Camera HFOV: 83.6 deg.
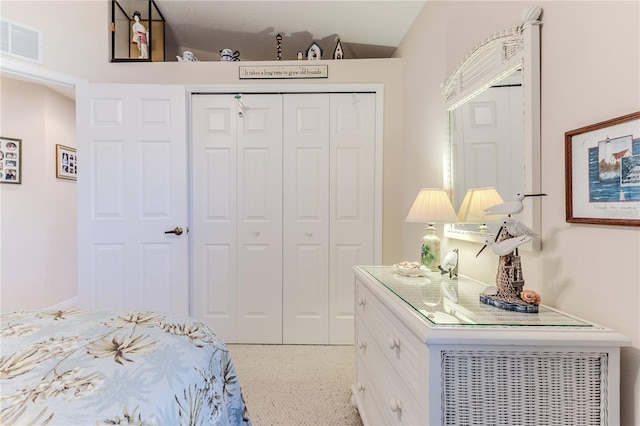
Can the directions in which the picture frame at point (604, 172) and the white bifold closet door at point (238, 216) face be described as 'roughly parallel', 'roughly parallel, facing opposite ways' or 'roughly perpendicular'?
roughly perpendicular

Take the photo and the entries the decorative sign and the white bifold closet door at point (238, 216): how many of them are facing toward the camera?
2

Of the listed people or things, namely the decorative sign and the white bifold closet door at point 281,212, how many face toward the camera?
2

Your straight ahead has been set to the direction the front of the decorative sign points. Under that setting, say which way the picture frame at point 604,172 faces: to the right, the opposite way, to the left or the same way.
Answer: to the right

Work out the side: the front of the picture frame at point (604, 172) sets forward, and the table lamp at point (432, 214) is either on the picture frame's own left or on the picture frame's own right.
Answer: on the picture frame's own right

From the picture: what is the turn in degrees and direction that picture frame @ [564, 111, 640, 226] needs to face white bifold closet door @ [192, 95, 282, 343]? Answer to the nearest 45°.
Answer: approximately 45° to its right

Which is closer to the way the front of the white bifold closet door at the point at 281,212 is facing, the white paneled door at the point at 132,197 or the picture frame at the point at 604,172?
the picture frame

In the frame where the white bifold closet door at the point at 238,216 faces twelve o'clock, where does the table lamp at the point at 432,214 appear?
The table lamp is roughly at 11 o'clock from the white bifold closet door.
